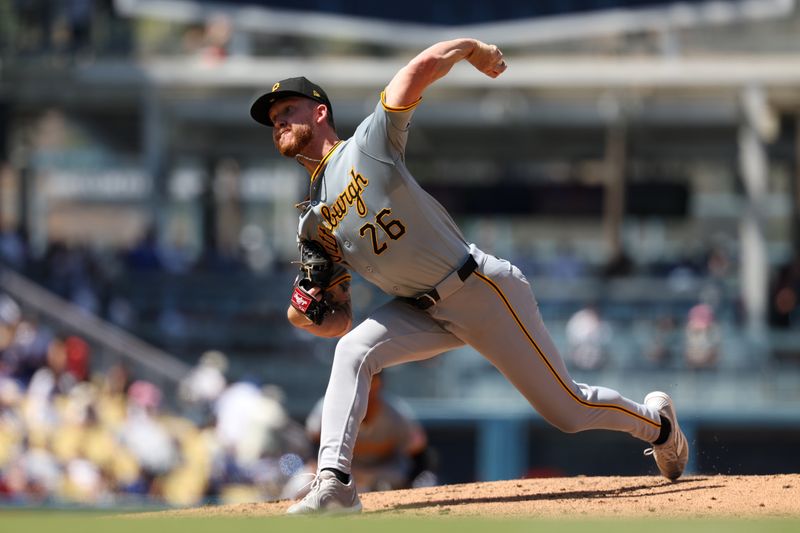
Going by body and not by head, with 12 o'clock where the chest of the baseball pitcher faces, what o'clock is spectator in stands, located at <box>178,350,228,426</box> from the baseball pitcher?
The spectator in stands is roughly at 4 o'clock from the baseball pitcher.

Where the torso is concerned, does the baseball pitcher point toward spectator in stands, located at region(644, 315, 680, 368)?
no

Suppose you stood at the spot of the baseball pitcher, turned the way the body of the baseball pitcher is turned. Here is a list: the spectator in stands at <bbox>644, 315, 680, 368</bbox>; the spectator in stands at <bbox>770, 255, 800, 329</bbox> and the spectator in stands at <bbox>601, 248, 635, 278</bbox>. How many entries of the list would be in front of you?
0

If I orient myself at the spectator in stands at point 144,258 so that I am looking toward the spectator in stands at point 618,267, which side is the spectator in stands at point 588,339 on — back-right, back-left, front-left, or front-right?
front-right

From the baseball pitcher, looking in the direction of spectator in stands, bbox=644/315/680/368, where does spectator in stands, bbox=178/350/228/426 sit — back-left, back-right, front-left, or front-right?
front-left

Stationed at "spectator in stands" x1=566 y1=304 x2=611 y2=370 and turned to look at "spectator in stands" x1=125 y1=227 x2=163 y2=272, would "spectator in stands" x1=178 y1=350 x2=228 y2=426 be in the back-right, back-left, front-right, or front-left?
front-left

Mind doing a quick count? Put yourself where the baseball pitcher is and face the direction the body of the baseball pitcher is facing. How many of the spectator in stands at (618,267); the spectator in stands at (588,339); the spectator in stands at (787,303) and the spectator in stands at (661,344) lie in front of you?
0

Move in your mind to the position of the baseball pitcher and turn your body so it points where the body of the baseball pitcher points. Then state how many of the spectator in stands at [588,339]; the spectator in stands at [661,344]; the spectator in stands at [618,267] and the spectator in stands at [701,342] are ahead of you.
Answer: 0

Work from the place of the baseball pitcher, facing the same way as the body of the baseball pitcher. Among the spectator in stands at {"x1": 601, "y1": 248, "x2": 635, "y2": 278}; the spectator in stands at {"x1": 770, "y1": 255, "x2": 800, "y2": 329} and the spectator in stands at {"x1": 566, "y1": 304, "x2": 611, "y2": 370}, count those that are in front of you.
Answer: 0

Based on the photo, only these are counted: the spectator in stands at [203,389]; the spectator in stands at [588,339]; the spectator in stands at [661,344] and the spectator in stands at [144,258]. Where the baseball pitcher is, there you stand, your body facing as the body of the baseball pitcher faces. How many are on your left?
0

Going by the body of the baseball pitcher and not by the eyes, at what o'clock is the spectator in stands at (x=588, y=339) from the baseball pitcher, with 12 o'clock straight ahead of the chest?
The spectator in stands is roughly at 5 o'clock from the baseball pitcher.

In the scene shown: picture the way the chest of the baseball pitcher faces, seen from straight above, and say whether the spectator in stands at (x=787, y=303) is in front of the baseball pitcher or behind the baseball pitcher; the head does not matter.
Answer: behind

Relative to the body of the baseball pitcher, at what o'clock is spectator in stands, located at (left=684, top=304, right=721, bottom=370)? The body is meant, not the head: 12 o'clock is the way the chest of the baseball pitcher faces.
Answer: The spectator in stands is roughly at 5 o'clock from the baseball pitcher.

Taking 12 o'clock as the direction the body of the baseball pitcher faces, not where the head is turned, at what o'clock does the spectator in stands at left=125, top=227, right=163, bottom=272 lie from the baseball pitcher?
The spectator in stands is roughly at 4 o'clock from the baseball pitcher.

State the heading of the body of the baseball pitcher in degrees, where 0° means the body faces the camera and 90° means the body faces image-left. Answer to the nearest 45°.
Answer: approximately 45°

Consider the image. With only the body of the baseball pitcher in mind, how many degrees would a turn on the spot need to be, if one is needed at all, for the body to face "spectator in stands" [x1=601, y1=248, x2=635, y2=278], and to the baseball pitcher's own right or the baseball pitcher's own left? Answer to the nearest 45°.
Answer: approximately 135° to the baseball pitcher's own right
